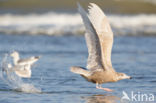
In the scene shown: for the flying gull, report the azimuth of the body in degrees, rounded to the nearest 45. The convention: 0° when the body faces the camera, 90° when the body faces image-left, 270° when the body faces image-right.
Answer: approximately 270°
